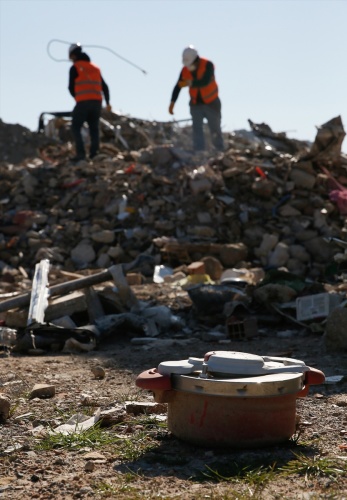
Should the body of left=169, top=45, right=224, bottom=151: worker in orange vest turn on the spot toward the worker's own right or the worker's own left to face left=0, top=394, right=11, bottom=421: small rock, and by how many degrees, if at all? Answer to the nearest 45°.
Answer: approximately 45° to the worker's own left

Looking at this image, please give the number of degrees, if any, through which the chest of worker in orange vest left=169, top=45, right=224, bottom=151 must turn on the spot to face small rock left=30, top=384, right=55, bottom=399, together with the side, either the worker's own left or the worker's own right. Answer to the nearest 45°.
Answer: approximately 45° to the worker's own left

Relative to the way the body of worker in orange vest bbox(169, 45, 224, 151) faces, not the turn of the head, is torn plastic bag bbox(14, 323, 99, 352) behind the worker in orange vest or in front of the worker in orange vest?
in front

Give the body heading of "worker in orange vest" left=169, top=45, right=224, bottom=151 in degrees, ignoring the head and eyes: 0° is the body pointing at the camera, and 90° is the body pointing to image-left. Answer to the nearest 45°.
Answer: approximately 45°

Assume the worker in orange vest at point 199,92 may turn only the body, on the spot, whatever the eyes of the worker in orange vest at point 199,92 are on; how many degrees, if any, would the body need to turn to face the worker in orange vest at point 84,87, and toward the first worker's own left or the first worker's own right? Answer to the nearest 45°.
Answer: approximately 45° to the first worker's own right

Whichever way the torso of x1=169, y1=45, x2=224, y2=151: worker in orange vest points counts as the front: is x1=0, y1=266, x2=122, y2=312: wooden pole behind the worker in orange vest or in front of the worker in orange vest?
in front

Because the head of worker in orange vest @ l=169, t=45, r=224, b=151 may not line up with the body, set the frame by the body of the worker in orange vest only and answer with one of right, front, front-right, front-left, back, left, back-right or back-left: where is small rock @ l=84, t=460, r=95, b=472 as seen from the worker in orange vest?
front-left

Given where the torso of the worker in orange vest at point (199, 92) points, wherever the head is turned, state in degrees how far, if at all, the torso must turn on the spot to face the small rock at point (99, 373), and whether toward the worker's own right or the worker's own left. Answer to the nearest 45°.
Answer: approximately 45° to the worker's own left

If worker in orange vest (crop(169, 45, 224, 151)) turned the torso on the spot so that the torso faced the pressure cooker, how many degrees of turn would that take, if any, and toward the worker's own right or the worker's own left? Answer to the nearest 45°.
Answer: approximately 45° to the worker's own left

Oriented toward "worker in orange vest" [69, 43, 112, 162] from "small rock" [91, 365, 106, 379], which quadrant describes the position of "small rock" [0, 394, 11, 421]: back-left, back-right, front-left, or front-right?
back-left
